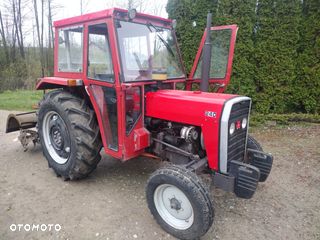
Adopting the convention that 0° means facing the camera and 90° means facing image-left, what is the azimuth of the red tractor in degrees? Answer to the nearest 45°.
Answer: approximately 315°

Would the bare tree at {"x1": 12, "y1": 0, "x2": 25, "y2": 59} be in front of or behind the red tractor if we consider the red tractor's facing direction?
behind
